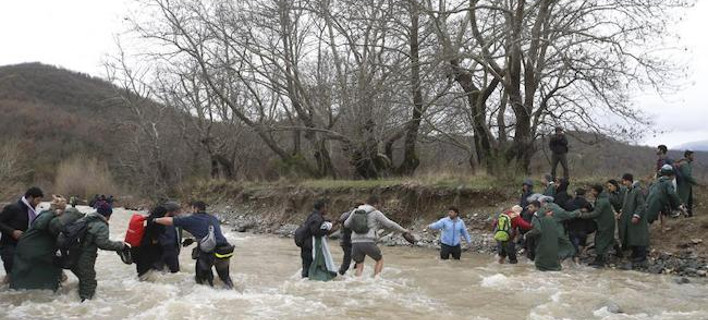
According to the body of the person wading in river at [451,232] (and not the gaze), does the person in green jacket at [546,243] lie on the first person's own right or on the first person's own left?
on the first person's own left

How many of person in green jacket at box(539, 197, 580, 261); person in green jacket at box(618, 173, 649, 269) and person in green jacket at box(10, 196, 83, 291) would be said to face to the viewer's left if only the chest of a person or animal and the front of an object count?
2

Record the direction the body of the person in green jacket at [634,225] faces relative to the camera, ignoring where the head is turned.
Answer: to the viewer's left

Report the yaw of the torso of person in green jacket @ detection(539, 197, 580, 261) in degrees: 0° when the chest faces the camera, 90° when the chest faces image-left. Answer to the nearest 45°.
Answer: approximately 90°

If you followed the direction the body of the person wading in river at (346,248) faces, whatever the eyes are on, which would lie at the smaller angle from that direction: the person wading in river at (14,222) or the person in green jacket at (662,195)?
the person in green jacket

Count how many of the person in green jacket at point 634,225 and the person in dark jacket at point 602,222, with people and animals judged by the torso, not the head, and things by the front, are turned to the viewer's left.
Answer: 2
